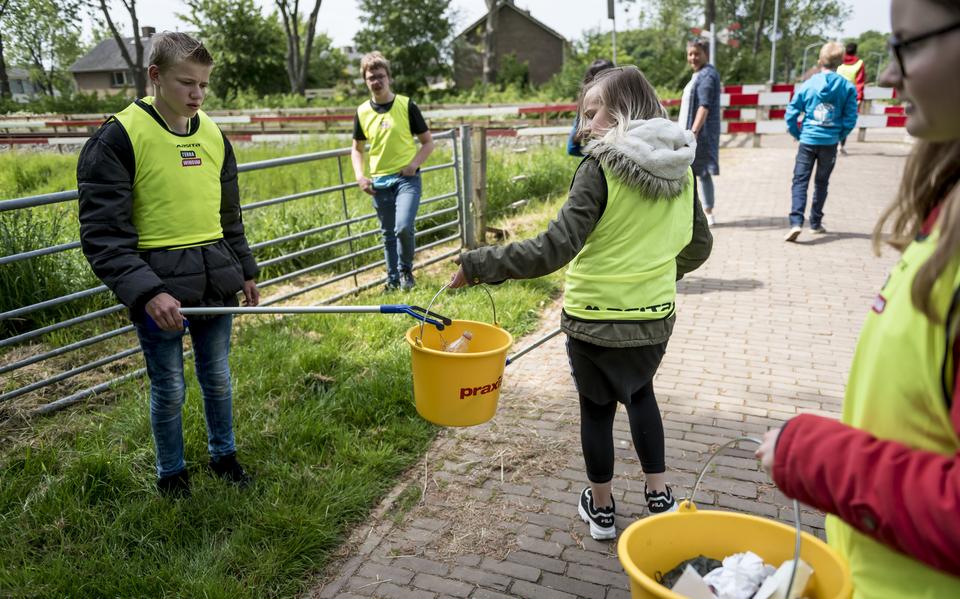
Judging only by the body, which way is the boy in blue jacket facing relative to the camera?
away from the camera

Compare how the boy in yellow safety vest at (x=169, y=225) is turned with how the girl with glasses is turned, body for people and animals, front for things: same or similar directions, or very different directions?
very different directions

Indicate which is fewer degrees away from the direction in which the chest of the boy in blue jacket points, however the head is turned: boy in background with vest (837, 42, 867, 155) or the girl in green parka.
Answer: the boy in background with vest

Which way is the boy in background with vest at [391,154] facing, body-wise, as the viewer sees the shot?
toward the camera

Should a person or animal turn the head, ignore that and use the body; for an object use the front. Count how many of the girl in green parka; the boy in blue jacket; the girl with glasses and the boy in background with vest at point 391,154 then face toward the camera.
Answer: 1

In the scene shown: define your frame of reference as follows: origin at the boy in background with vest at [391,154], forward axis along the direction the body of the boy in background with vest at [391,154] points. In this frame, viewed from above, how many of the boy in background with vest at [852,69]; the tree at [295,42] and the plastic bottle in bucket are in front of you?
1

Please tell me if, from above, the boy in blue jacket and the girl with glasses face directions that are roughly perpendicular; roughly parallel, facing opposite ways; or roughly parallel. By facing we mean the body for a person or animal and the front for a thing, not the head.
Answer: roughly perpendicular

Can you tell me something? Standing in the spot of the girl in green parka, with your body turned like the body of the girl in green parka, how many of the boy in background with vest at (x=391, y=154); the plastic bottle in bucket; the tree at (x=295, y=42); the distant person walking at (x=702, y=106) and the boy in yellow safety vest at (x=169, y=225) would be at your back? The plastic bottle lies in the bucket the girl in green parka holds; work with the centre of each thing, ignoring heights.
0

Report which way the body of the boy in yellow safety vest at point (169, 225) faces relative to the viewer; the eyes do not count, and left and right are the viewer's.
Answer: facing the viewer and to the right of the viewer

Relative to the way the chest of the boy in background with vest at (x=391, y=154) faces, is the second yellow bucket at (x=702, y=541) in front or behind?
in front

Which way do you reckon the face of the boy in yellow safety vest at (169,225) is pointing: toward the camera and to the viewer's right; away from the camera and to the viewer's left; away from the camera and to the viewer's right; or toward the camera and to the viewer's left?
toward the camera and to the viewer's right

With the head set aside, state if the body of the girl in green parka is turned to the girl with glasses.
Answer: no

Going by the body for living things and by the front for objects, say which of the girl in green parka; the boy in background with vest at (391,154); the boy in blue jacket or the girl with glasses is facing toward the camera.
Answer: the boy in background with vest

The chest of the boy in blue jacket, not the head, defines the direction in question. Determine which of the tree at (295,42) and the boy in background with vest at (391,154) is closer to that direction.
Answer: the tree

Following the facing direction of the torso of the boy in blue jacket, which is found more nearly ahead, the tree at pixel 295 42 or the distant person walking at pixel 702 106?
the tree

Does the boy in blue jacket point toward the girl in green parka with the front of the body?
no

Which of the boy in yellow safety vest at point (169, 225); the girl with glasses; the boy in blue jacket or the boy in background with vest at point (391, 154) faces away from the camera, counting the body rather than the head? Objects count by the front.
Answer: the boy in blue jacket

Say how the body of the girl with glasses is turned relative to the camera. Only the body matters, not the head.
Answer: to the viewer's left
